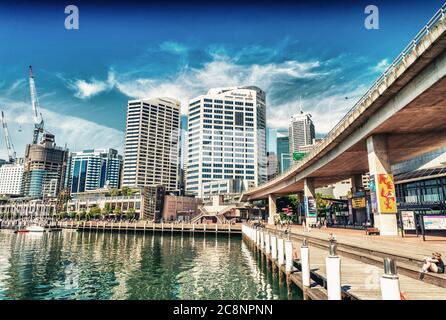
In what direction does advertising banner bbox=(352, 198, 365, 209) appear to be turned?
toward the camera

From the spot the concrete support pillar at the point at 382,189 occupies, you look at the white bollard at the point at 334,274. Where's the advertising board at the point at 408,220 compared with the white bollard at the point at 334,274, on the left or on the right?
left

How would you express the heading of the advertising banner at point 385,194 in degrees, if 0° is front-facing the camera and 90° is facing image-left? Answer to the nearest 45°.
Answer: approximately 0°

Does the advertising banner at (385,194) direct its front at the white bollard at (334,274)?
yes

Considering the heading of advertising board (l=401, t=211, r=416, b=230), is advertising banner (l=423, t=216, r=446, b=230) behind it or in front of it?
in front

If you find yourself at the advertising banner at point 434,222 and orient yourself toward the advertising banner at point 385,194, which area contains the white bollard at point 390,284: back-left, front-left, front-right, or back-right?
back-left

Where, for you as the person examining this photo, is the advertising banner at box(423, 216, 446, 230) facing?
facing the viewer

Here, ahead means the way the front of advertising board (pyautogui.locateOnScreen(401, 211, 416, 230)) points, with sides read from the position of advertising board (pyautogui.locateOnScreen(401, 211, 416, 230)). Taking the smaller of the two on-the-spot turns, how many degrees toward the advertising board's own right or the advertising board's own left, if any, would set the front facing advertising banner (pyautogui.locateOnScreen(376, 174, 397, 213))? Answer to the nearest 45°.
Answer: approximately 135° to the advertising board's own right

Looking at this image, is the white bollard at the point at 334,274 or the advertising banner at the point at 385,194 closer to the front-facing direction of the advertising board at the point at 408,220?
the white bollard

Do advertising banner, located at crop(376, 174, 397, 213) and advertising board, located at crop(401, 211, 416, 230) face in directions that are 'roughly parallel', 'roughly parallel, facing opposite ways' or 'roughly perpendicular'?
roughly parallel
